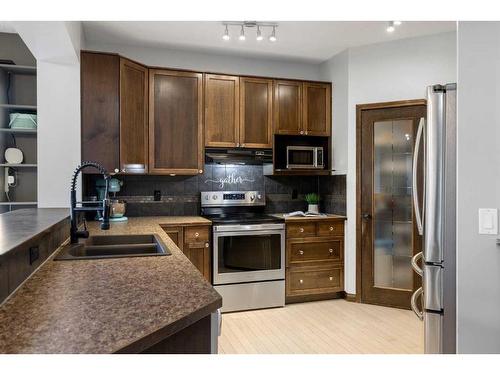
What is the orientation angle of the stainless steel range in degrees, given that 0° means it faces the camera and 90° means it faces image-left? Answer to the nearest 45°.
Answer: approximately 0°

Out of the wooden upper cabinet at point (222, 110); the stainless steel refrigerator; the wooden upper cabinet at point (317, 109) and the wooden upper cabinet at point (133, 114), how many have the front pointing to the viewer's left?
1

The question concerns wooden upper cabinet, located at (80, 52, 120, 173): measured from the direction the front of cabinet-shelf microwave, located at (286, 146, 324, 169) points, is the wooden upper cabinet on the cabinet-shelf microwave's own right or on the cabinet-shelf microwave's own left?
on the cabinet-shelf microwave's own right

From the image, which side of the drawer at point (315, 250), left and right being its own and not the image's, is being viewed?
front

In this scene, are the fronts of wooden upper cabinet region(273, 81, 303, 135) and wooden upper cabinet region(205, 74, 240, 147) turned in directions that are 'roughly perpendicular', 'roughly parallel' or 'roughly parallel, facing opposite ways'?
roughly parallel

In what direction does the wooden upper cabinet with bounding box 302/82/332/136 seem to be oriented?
toward the camera

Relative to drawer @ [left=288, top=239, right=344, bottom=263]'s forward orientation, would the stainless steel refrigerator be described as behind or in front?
in front

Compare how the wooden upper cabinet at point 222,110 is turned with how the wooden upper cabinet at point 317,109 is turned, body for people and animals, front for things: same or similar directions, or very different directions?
same or similar directions
